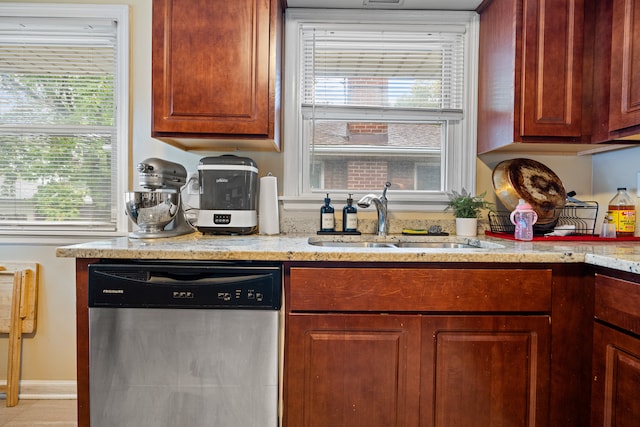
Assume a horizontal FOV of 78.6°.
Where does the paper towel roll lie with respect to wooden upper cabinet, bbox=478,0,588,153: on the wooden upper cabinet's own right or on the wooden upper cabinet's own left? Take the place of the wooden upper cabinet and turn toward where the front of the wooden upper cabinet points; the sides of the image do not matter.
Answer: on the wooden upper cabinet's own right

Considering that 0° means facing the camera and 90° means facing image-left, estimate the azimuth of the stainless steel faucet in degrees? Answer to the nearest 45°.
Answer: approximately 45°

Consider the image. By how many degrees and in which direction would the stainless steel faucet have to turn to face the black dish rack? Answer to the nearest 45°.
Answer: approximately 135° to its left

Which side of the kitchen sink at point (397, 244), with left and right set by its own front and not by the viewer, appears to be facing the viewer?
front

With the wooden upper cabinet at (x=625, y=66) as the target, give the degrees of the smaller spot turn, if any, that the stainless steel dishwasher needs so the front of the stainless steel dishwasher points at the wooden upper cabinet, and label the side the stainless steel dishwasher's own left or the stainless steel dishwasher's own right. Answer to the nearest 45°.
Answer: approximately 90° to the stainless steel dishwasher's own left

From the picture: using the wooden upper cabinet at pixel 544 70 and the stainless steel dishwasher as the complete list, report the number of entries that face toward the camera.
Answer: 2

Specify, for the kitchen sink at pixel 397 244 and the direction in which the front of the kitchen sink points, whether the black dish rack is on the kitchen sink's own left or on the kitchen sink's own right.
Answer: on the kitchen sink's own left

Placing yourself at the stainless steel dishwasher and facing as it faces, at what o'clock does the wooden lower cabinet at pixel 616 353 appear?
The wooden lower cabinet is roughly at 10 o'clock from the stainless steel dishwasher.

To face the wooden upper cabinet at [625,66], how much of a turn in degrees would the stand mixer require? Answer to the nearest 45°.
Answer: approximately 90° to its left

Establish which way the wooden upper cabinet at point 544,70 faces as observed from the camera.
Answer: facing the viewer

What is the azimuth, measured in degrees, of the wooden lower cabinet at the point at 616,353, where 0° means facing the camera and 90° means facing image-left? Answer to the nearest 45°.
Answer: approximately 45°

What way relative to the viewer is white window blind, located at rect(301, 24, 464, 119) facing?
toward the camera

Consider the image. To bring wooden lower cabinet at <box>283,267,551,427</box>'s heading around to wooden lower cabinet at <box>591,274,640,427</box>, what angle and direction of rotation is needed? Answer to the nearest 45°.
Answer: approximately 90° to its left

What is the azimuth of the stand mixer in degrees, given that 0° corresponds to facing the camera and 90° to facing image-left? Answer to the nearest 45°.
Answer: approximately 45°

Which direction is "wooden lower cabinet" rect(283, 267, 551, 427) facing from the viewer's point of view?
toward the camera

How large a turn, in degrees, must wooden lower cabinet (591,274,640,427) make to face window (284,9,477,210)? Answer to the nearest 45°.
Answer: approximately 45° to its right
